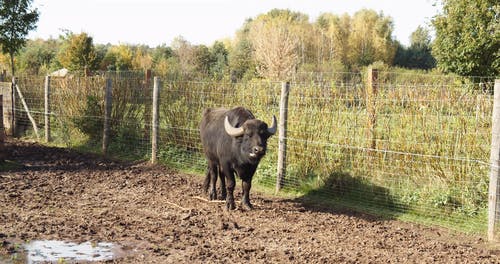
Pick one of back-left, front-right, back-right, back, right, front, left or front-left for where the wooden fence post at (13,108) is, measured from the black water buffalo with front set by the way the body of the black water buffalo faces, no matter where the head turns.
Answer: back

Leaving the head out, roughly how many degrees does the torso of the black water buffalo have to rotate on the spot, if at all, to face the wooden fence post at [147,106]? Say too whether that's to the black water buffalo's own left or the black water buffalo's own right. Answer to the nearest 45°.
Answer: approximately 180°

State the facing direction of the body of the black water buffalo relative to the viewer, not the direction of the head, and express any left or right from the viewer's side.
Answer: facing the viewer and to the right of the viewer

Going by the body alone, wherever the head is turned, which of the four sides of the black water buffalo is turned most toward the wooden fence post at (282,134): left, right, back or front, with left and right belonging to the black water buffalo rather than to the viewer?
left

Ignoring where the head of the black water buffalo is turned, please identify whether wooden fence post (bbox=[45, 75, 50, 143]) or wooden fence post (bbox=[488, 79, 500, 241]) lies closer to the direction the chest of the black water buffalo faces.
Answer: the wooden fence post (bbox=[488, 79, 500, 241])

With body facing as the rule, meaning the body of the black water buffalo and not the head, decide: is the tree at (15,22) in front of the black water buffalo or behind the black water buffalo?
behind

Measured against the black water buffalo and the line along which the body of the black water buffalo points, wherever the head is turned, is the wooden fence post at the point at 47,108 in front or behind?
behind

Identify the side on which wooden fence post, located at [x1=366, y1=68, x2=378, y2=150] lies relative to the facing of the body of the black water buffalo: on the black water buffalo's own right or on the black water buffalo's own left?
on the black water buffalo's own left
